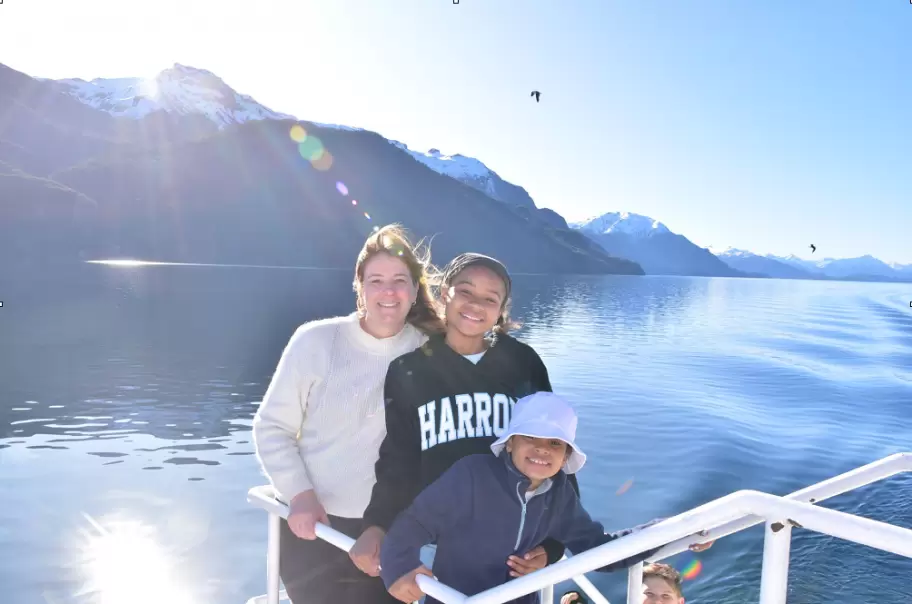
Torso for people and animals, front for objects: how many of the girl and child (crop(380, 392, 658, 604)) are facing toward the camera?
2

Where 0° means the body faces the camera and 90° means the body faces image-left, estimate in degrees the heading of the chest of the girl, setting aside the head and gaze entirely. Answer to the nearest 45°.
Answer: approximately 0°

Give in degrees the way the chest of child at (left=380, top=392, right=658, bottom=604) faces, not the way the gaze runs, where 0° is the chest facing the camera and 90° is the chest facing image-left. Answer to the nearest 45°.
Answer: approximately 0°

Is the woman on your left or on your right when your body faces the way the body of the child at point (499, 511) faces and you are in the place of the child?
on your right
